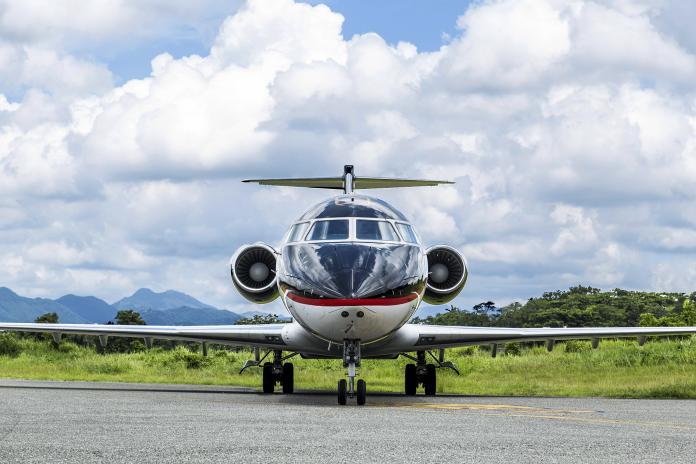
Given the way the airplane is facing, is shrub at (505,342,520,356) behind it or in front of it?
behind

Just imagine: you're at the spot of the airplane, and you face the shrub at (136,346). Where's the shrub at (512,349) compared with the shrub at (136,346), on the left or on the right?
right

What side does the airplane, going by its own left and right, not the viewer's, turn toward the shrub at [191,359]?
back

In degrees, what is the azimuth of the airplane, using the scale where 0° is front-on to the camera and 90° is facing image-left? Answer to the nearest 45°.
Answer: approximately 0°

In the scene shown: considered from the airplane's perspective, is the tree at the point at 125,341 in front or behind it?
behind

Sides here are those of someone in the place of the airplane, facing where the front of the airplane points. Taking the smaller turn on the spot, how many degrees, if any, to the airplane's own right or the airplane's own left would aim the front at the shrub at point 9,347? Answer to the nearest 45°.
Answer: approximately 135° to the airplane's own right
